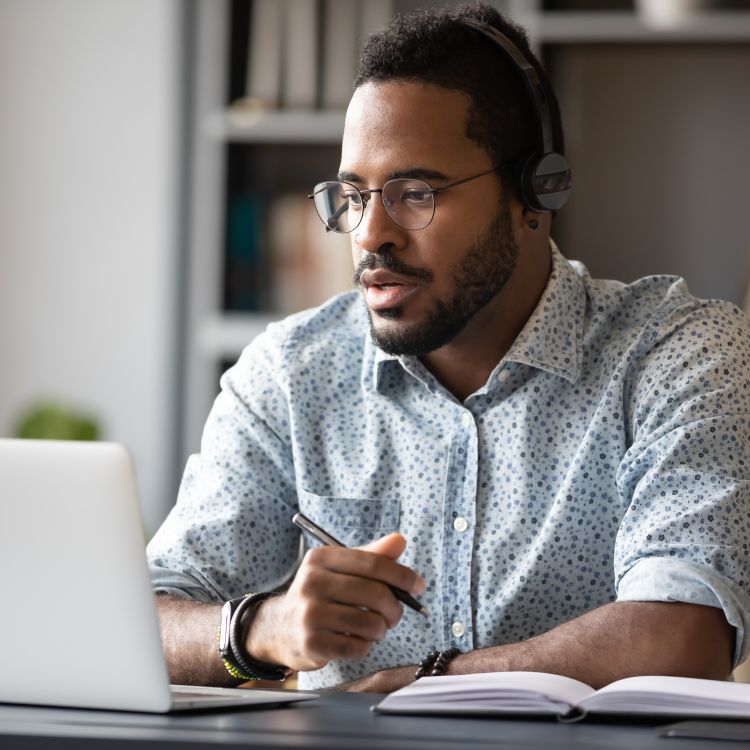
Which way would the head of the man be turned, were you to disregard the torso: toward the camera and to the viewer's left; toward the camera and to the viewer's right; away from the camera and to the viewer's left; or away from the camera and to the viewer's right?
toward the camera and to the viewer's left

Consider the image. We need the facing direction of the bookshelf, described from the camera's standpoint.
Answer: facing the viewer

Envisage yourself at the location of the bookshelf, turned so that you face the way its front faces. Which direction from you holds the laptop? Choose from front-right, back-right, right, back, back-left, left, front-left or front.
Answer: front

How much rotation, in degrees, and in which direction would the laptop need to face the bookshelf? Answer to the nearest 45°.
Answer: approximately 45° to its left

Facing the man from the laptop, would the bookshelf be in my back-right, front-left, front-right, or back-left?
front-left

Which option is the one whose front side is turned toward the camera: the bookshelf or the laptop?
the bookshelf

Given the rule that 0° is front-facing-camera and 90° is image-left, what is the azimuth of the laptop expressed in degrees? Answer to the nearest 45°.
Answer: approximately 225°

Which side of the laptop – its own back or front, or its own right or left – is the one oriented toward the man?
front

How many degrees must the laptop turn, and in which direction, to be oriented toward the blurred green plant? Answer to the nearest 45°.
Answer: approximately 45° to its left

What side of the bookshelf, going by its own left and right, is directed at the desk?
front

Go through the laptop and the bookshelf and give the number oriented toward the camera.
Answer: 1
